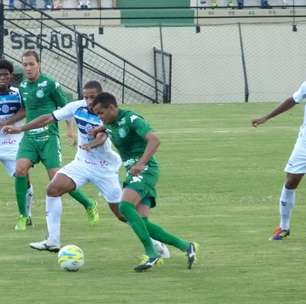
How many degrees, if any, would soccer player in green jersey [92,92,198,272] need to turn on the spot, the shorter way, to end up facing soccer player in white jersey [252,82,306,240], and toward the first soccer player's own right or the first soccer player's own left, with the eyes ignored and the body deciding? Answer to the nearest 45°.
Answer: approximately 180°

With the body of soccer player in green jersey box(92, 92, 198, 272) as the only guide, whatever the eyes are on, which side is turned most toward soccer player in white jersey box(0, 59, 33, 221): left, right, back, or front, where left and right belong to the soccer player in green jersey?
right

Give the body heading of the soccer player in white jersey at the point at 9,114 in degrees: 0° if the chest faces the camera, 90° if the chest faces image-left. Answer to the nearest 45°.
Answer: approximately 0°

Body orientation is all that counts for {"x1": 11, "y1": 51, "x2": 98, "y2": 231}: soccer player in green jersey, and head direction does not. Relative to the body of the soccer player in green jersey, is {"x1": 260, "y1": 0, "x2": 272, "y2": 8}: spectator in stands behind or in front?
behind

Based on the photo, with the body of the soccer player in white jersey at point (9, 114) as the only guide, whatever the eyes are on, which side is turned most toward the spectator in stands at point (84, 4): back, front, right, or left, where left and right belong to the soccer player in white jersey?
back

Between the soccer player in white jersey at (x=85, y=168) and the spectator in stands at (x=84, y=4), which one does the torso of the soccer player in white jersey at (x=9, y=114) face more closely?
the soccer player in white jersey
